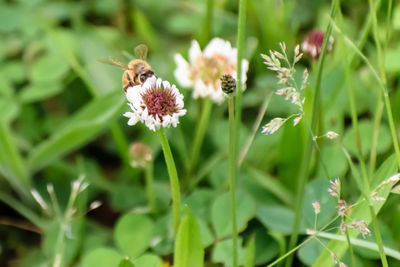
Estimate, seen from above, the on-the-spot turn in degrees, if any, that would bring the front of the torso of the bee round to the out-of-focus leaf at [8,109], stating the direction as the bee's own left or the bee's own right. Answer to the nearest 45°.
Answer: approximately 180°

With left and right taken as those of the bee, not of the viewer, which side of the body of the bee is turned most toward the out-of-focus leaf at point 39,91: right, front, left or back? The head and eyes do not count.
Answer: back

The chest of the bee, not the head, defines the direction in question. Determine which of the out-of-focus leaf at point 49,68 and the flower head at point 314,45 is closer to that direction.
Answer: the flower head

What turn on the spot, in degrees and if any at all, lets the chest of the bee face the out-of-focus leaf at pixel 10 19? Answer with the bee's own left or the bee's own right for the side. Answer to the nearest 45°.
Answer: approximately 180°

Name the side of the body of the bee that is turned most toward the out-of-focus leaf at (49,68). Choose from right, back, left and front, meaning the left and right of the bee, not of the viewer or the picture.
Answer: back

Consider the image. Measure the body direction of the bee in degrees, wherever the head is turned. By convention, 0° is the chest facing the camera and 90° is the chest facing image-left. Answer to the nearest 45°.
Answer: approximately 315°
